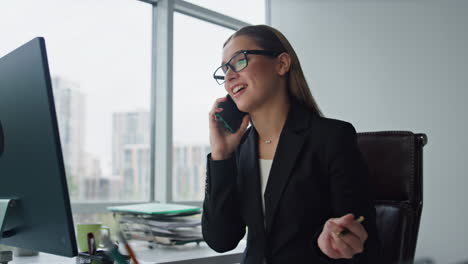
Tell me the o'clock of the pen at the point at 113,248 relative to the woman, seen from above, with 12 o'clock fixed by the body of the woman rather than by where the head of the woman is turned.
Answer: The pen is roughly at 1 o'clock from the woman.

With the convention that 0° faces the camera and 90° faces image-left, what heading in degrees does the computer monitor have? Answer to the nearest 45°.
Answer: approximately 225°

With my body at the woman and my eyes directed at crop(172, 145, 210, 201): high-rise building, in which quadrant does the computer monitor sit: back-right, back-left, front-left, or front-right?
back-left

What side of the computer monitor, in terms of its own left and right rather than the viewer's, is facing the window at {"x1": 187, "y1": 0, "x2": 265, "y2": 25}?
front

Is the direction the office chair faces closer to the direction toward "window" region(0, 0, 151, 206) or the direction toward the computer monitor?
the computer monitor

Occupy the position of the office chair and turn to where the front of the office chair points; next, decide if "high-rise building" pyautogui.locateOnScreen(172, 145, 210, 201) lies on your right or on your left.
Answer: on your right

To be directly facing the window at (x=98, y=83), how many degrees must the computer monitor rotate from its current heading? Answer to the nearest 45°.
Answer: approximately 45° to its left

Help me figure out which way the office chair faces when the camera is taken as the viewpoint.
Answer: facing the viewer and to the left of the viewer

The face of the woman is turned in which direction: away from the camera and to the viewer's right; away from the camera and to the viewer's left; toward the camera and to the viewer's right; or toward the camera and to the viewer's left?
toward the camera and to the viewer's left

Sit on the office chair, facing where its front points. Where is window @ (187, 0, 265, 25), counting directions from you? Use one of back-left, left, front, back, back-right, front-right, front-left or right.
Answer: right

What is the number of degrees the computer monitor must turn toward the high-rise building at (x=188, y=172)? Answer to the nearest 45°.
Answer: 0° — it already faces it

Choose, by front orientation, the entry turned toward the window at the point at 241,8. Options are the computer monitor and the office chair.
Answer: the computer monitor
